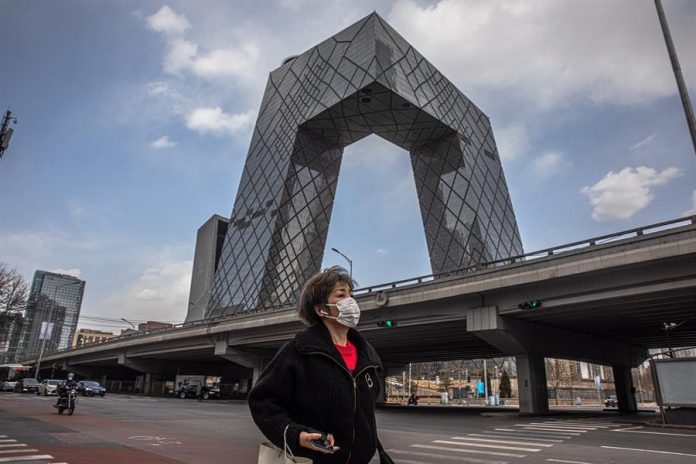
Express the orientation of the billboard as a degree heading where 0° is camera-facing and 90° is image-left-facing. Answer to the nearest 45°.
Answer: approximately 0°

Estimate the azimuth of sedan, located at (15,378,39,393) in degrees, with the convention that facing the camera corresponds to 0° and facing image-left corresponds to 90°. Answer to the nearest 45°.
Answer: approximately 315°

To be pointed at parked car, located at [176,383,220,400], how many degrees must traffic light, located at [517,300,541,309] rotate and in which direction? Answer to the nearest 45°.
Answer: approximately 135° to its right

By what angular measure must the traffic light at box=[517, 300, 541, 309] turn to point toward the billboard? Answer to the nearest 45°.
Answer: approximately 90° to its left

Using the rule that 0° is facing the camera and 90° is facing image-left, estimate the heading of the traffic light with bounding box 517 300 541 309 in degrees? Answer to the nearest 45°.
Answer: approximately 0°

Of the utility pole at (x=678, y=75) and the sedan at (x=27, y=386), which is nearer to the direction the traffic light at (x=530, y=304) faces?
the utility pole

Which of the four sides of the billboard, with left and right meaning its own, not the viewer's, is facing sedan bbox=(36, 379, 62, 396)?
right

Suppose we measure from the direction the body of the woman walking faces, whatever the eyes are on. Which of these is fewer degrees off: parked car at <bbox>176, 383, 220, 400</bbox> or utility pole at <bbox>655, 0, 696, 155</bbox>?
the utility pole

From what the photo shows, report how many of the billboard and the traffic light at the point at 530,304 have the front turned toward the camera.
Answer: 2

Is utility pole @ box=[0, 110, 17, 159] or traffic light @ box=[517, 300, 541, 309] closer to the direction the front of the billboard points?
the utility pole

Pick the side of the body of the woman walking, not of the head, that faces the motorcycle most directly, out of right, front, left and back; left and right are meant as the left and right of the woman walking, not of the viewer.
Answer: back

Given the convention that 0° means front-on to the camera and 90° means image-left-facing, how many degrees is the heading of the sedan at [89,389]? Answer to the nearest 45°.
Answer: approximately 315°
